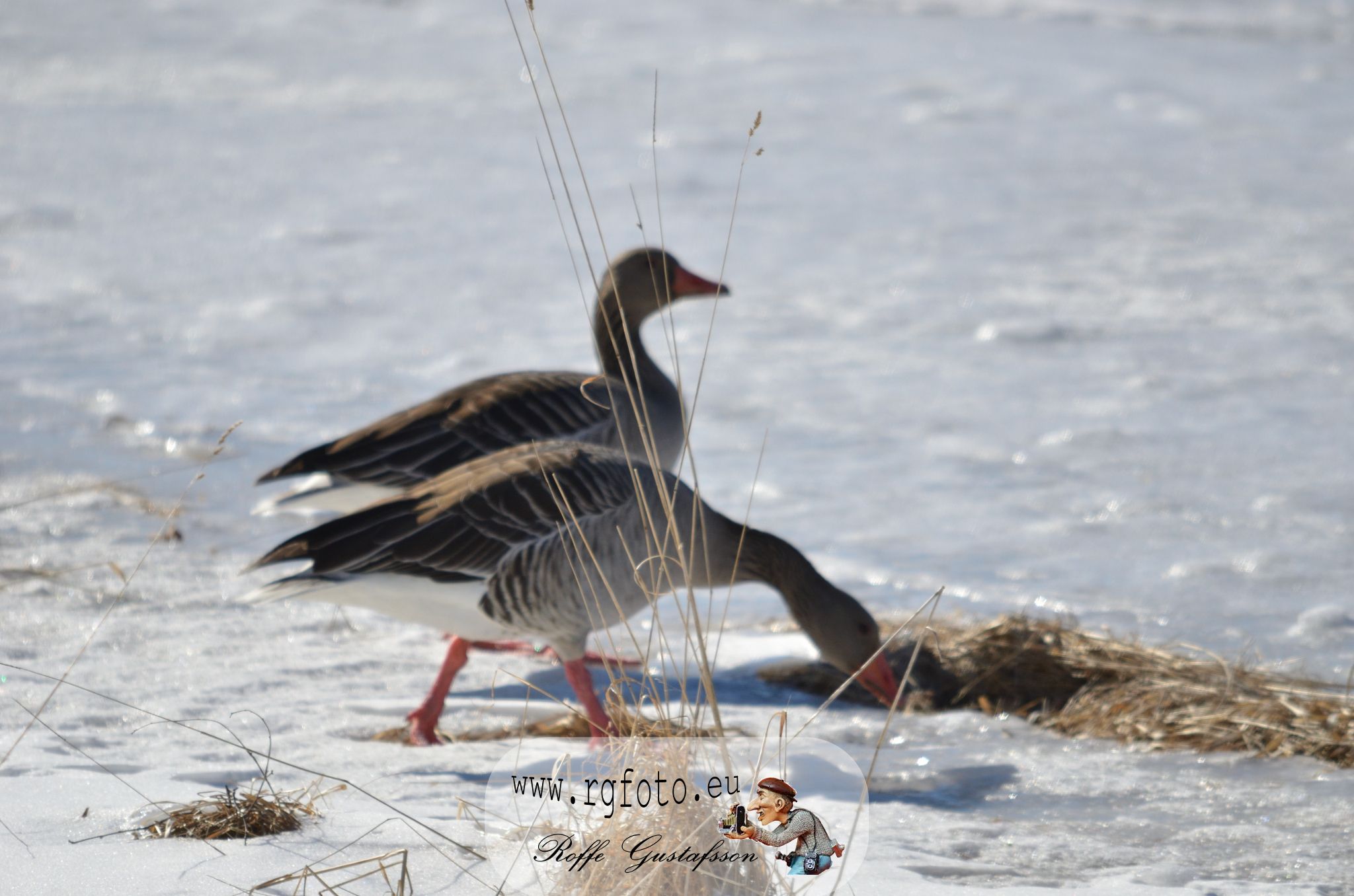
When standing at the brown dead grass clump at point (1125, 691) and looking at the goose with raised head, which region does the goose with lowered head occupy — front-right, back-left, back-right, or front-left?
front-left

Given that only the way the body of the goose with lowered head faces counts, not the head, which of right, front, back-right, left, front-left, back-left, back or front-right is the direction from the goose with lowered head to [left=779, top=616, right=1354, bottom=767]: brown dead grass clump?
front

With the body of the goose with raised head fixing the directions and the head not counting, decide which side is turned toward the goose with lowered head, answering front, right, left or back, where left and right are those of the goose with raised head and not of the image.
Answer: right

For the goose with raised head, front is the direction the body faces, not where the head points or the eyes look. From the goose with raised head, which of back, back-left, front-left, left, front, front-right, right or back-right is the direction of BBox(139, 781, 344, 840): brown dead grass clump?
right

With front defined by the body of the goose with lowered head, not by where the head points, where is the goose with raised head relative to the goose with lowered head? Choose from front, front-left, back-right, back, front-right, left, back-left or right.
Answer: left

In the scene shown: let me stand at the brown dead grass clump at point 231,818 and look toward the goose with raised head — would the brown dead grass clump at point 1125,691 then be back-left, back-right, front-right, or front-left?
front-right

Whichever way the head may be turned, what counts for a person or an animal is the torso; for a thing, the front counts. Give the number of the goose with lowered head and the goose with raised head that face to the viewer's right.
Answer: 2

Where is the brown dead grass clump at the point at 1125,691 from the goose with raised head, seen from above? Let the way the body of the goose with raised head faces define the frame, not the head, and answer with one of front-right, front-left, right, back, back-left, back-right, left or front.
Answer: front-right

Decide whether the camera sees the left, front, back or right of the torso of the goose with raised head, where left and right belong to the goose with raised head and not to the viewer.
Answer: right

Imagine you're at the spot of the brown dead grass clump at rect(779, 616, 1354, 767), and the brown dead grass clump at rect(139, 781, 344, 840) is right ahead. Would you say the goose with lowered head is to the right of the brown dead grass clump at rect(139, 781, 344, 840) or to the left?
right

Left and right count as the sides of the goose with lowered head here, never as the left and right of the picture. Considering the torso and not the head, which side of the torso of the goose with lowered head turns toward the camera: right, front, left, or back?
right
